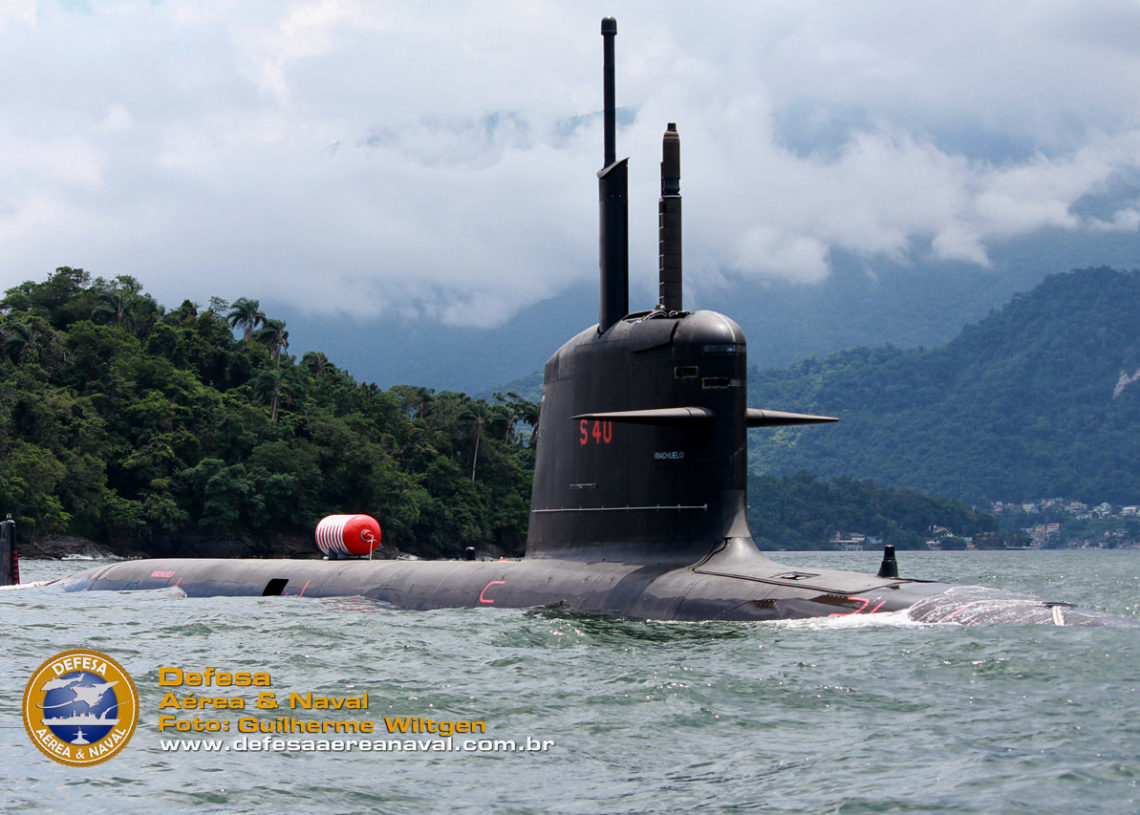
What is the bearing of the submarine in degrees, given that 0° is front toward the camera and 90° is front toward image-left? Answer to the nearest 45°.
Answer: approximately 315°

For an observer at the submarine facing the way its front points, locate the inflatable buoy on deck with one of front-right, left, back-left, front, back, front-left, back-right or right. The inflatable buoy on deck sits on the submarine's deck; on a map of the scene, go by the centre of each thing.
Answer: back
